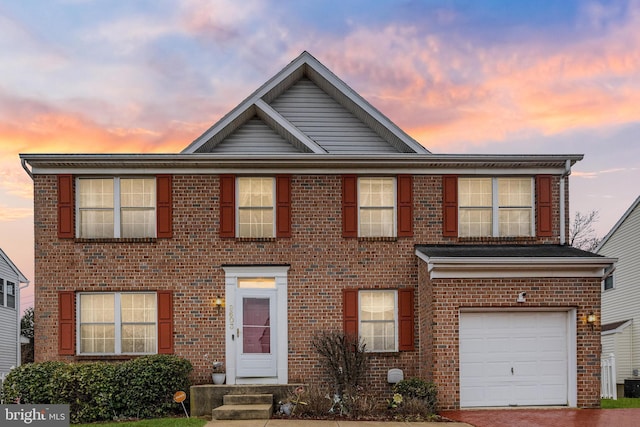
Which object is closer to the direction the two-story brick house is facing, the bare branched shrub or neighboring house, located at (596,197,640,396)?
the bare branched shrub

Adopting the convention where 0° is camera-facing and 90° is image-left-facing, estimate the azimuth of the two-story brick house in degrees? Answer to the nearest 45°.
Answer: approximately 0°

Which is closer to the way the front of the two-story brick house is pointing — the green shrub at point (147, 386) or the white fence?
the green shrub

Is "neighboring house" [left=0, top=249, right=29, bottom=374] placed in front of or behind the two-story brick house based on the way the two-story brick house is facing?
behind

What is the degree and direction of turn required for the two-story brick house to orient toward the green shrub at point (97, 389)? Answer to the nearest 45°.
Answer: approximately 45° to its right
